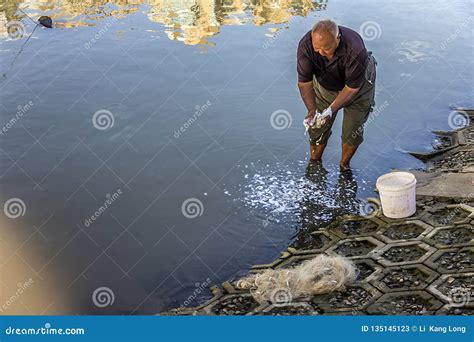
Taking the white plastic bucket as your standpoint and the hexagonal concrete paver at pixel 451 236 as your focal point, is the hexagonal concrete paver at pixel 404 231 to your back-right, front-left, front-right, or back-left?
front-right

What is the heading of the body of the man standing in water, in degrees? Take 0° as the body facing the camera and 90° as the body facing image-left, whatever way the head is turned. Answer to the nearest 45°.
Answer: approximately 45°

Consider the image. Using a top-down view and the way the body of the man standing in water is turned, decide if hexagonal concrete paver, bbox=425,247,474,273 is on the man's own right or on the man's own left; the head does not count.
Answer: on the man's own left

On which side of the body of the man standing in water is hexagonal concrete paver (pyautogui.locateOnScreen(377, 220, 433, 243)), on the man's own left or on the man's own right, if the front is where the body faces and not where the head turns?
on the man's own left

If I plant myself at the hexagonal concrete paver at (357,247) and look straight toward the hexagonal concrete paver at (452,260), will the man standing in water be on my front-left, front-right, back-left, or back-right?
back-left

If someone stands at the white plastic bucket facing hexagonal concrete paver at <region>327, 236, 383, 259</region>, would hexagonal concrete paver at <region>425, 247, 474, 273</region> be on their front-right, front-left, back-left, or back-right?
front-left

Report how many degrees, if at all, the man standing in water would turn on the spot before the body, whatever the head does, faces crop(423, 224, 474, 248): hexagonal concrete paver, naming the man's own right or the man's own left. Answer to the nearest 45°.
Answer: approximately 90° to the man's own left

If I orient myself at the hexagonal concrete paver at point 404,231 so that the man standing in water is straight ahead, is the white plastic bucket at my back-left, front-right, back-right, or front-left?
front-right
